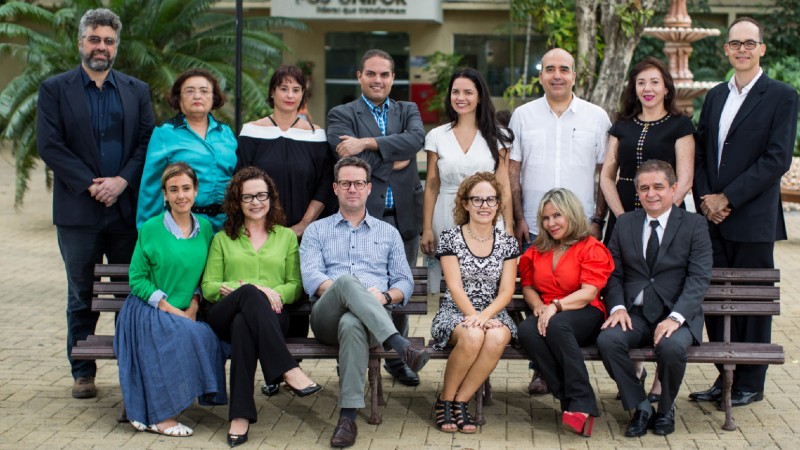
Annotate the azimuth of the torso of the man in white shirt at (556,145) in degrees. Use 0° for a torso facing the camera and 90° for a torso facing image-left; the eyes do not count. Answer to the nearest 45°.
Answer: approximately 0°

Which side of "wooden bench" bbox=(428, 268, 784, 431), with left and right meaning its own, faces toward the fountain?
back

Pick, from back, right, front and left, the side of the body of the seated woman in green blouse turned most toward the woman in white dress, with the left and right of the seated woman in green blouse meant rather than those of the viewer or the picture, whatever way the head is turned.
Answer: left

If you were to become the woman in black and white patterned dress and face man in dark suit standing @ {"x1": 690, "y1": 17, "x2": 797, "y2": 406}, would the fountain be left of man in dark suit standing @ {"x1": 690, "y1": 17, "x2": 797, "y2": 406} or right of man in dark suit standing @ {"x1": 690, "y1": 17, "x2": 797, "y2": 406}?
left

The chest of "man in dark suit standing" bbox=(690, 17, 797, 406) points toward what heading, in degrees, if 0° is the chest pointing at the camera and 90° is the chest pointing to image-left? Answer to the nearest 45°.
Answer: approximately 45°

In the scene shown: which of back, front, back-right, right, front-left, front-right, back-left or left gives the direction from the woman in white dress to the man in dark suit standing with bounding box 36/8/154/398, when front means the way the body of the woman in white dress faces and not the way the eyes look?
right

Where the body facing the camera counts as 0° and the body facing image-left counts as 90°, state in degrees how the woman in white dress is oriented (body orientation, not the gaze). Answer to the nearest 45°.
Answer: approximately 0°
